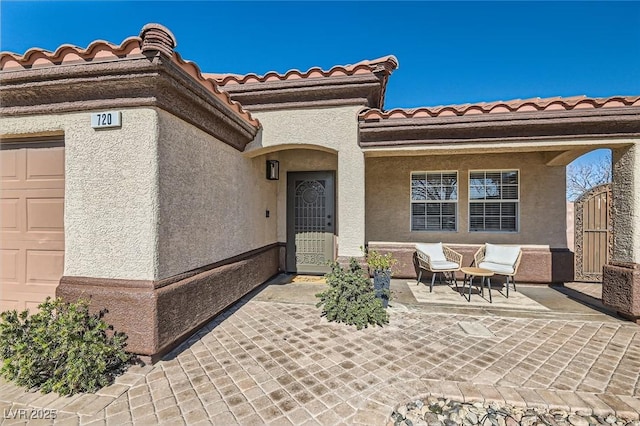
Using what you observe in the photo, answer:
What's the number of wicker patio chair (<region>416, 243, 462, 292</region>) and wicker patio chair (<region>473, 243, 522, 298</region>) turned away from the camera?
0

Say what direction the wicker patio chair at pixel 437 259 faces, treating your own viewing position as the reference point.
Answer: facing the viewer and to the right of the viewer

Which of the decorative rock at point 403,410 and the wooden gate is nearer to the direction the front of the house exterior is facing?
the decorative rock

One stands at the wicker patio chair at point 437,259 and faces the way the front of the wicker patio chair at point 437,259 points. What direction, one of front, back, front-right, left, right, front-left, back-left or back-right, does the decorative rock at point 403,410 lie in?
front-right

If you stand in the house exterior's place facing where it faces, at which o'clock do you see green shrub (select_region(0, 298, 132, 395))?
The green shrub is roughly at 1 o'clock from the house exterior.

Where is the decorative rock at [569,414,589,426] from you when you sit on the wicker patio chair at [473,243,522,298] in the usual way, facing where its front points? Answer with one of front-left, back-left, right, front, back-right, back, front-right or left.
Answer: front-left

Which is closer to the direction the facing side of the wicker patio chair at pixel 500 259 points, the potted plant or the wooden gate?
the potted plant

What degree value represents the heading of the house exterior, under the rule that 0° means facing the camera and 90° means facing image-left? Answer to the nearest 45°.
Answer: approximately 0°

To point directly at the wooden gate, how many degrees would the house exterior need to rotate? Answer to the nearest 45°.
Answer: approximately 90° to its left

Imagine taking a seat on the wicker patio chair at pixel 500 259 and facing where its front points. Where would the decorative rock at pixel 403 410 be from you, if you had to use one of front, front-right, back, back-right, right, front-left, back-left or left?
front-left
